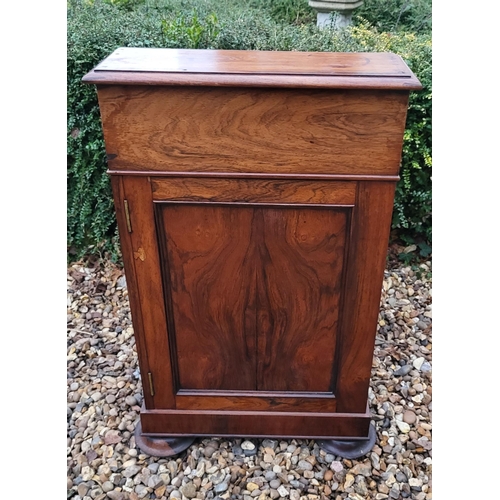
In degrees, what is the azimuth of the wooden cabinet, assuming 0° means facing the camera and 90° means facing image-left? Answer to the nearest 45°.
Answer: approximately 0°

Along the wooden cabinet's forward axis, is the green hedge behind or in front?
behind
